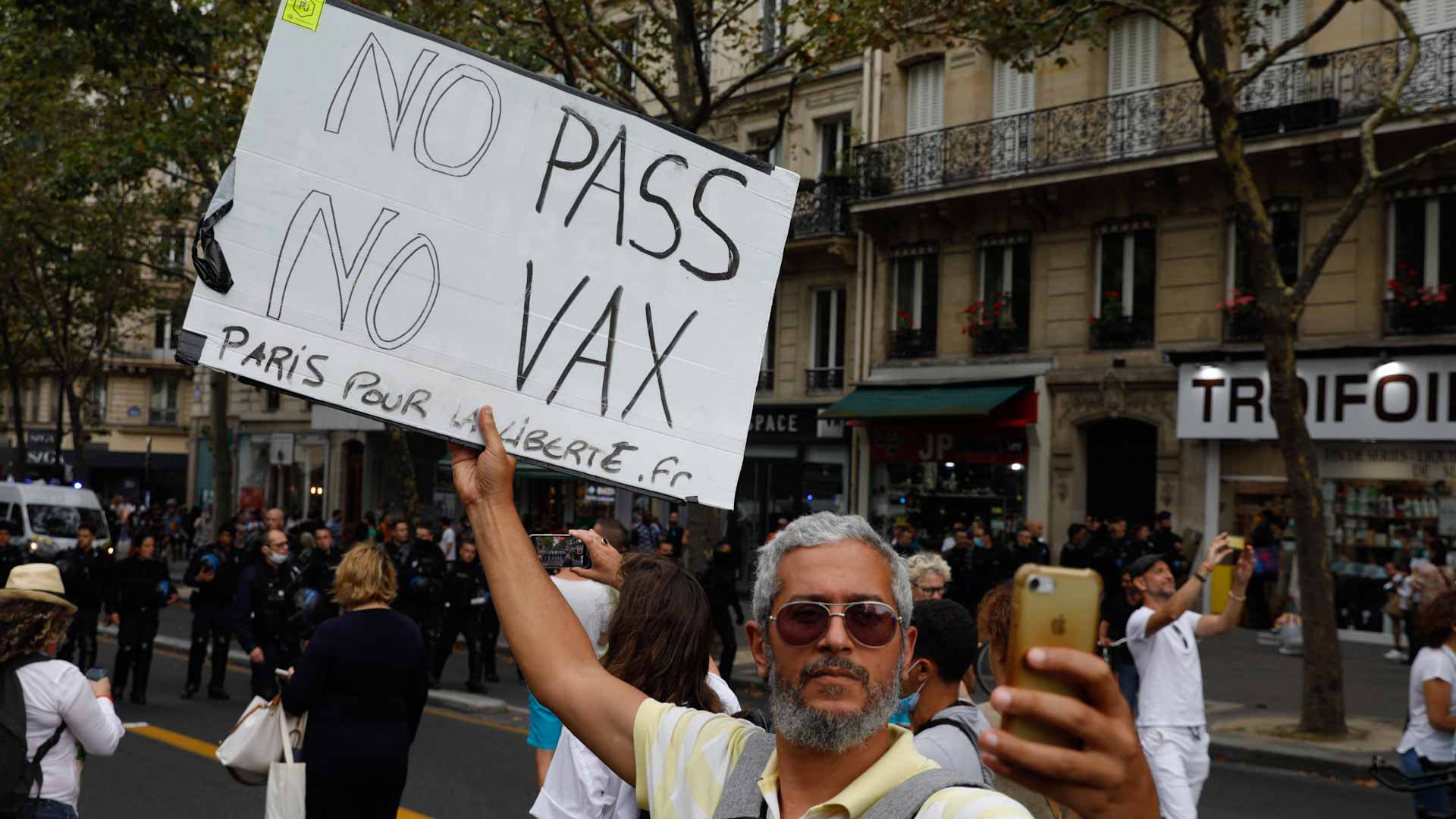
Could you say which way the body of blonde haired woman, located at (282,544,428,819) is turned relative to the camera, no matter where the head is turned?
away from the camera

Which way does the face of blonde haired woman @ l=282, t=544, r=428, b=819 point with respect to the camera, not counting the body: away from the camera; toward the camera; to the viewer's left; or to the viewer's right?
away from the camera

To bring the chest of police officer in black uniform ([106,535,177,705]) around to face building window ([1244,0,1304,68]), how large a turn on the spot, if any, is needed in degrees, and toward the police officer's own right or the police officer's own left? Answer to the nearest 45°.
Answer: approximately 90° to the police officer's own left

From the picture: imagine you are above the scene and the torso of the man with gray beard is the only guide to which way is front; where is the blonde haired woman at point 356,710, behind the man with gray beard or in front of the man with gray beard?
behind

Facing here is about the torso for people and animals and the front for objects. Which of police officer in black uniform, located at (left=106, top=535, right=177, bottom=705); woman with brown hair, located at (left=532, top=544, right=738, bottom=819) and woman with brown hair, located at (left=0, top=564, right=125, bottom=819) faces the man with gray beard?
the police officer in black uniform

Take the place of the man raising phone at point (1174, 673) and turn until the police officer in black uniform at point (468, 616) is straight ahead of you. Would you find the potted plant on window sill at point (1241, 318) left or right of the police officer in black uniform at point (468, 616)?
right

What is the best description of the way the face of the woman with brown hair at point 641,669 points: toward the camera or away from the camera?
away from the camera

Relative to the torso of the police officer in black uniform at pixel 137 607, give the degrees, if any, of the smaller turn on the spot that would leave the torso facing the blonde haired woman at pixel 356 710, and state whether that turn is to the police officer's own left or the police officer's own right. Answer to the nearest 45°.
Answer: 0° — they already face them
